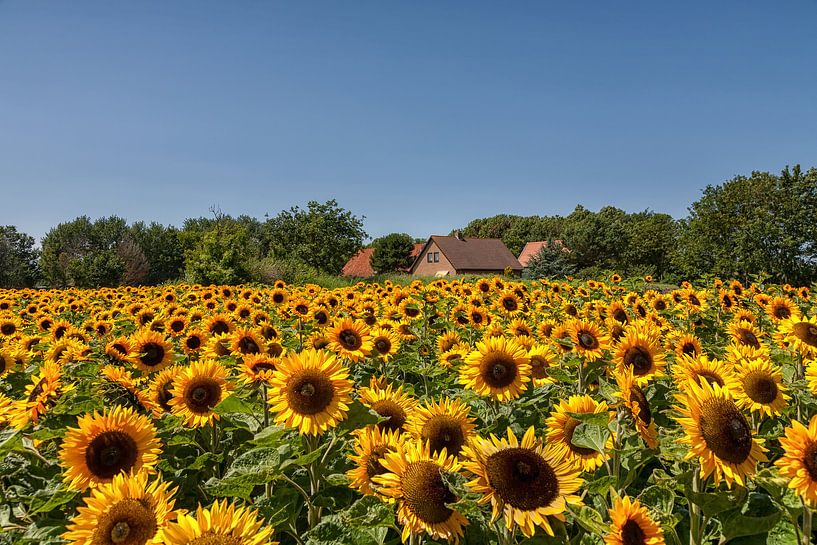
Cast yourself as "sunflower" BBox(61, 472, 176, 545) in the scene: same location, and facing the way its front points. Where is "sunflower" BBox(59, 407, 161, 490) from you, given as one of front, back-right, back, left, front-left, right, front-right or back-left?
back

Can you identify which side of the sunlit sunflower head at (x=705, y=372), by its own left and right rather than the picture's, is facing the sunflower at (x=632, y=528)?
front

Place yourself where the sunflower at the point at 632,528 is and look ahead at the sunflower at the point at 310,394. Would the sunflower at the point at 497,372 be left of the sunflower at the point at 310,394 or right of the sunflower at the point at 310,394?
right

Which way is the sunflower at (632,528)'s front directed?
toward the camera

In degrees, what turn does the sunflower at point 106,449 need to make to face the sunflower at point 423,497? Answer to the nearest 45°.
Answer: approximately 45° to its left

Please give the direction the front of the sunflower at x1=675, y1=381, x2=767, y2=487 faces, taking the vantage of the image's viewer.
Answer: facing the viewer and to the right of the viewer

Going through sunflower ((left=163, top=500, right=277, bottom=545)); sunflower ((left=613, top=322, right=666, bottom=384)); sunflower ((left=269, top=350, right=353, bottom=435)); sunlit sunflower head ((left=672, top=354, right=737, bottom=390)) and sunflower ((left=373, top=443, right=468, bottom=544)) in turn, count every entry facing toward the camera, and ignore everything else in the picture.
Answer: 5

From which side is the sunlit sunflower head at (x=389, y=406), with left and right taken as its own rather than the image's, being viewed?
front

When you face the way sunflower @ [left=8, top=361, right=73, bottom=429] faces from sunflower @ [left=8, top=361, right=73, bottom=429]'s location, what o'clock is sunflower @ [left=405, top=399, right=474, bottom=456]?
sunflower @ [left=405, top=399, right=474, bottom=456] is roughly at 9 o'clock from sunflower @ [left=8, top=361, right=73, bottom=429].

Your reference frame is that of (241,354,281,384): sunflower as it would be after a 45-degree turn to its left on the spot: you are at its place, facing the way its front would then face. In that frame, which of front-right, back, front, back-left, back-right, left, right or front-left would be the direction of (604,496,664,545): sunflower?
front

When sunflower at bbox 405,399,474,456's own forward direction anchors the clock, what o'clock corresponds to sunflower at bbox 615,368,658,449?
sunflower at bbox 615,368,658,449 is roughly at 9 o'clock from sunflower at bbox 405,399,474,456.

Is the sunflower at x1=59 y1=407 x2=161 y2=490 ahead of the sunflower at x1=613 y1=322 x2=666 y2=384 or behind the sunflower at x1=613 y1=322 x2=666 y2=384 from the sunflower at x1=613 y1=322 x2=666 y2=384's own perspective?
ahead

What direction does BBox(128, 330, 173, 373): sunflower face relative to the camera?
toward the camera

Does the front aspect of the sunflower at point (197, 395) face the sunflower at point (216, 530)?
yes

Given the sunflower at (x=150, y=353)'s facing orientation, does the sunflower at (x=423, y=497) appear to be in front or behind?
in front

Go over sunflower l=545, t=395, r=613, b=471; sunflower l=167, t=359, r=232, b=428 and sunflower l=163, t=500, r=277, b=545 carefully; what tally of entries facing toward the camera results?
3

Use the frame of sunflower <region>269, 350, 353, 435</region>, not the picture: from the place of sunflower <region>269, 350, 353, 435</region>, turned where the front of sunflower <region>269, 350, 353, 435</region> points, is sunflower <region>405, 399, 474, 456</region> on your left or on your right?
on your left

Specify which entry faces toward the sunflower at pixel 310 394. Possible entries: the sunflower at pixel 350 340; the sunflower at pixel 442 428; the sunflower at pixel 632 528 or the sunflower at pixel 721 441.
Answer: the sunflower at pixel 350 340
